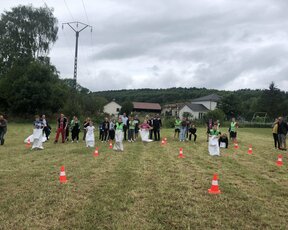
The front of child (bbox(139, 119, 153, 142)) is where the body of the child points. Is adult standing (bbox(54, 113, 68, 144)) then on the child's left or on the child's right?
on the child's right

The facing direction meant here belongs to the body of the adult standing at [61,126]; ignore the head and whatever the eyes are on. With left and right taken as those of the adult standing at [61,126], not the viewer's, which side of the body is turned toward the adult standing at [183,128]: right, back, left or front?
left

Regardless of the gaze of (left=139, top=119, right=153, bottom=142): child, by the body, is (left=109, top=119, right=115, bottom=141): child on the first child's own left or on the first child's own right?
on the first child's own right

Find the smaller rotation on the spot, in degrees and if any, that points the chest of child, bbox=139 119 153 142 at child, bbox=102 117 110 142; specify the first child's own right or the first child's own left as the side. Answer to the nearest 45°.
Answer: approximately 90° to the first child's own right

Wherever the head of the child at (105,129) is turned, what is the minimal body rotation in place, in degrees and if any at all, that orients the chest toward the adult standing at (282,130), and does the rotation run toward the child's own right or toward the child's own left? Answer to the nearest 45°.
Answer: approximately 90° to the child's own left
